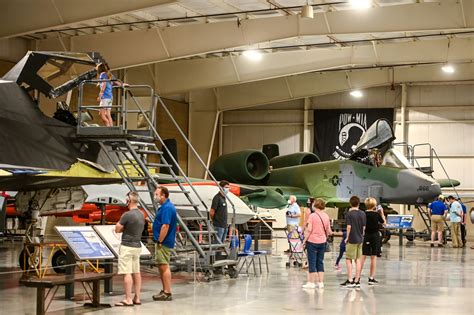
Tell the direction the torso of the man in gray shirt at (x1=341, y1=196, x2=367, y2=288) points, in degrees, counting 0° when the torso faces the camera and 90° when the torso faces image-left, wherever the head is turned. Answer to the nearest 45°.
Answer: approximately 135°

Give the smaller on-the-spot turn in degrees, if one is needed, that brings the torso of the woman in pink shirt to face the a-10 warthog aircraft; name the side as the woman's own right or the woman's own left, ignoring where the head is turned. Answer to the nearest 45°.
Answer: approximately 45° to the woman's own right

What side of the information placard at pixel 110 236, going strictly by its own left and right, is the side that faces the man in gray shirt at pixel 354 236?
left

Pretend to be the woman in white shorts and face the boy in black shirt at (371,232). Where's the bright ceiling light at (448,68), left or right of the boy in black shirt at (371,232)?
left

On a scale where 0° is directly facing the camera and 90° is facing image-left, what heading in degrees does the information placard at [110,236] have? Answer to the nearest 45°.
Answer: approximately 0°

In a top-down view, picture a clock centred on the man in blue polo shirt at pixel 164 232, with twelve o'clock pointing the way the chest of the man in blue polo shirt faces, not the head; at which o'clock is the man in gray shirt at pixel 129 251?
The man in gray shirt is roughly at 11 o'clock from the man in blue polo shirt.

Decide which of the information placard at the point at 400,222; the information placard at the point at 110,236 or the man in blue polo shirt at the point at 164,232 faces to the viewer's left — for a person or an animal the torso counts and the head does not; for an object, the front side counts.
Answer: the man in blue polo shirt
